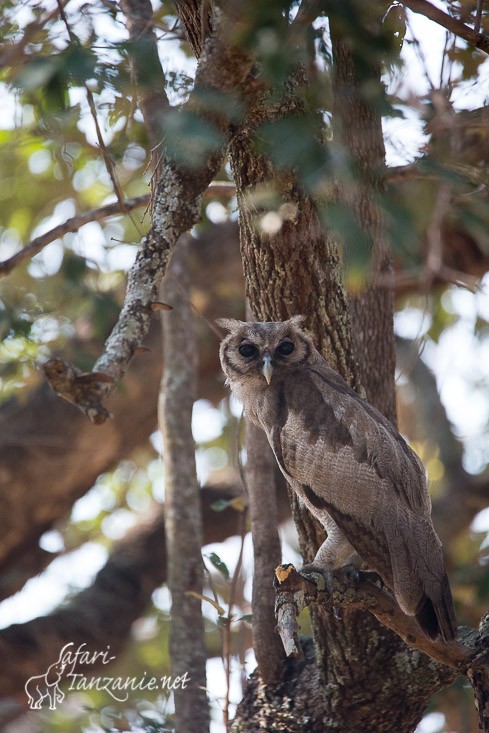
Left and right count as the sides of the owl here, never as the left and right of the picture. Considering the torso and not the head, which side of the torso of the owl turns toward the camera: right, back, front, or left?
left

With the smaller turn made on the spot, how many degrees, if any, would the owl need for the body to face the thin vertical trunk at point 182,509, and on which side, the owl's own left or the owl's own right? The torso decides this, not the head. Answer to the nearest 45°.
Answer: approximately 45° to the owl's own right
